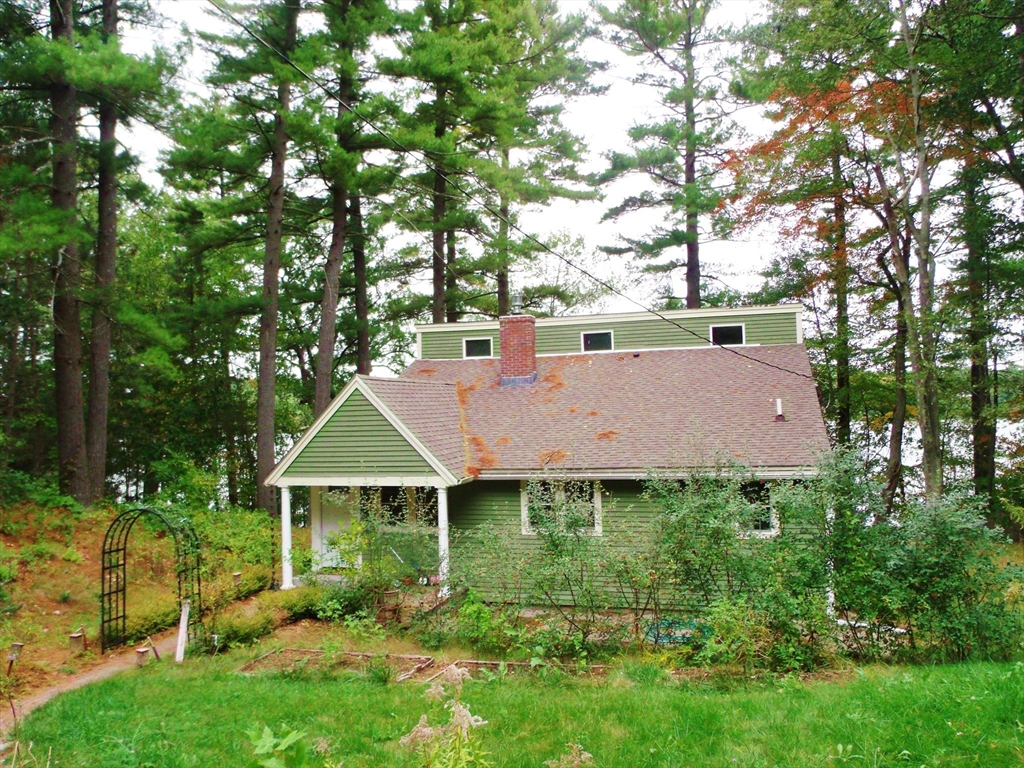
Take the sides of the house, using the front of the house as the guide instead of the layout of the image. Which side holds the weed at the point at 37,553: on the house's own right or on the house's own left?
on the house's own right

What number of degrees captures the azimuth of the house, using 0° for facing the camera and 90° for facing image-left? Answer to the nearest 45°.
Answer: approximately 0°

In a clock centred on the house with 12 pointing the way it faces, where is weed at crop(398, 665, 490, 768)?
The weed is roughly at 12 o'clock from the house.

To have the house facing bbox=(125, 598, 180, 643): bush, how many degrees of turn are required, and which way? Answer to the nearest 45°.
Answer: approximately 45° to its right

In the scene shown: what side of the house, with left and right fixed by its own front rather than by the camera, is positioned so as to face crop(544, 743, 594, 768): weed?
front

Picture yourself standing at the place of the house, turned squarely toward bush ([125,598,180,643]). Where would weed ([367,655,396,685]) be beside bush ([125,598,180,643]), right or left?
left

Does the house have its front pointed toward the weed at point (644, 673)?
yes

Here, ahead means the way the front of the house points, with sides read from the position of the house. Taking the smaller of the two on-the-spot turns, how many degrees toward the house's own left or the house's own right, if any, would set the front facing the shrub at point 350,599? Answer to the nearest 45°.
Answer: approximately 45° to the house's own right
